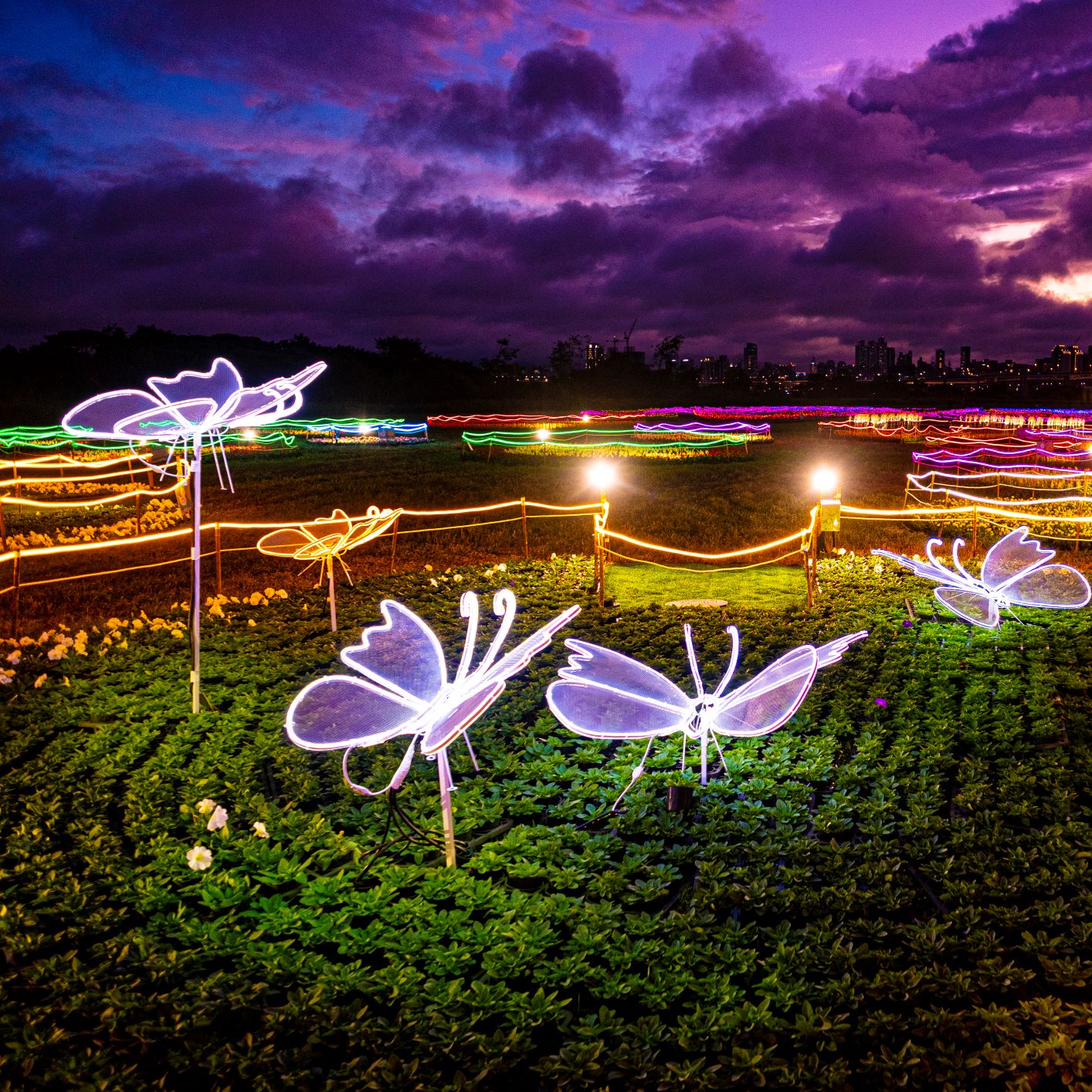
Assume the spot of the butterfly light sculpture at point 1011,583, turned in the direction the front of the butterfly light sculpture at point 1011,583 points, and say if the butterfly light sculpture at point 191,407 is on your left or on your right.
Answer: on your left
